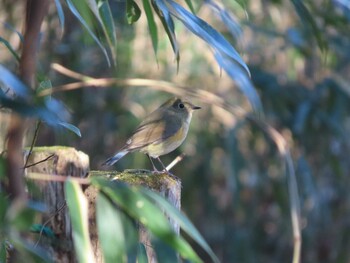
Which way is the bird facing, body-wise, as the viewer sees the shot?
to the viewer's right

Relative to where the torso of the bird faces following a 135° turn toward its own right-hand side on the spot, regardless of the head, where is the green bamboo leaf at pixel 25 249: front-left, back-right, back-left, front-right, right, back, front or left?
front-left

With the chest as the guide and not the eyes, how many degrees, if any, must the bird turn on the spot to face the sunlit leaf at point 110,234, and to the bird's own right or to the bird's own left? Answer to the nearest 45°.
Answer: approximately 90° to the bird's own right

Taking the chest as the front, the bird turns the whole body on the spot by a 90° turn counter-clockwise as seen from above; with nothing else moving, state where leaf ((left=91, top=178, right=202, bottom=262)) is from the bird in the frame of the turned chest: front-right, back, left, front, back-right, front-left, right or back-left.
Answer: back

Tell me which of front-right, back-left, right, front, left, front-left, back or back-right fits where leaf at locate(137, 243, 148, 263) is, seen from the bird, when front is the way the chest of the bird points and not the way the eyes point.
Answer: right
